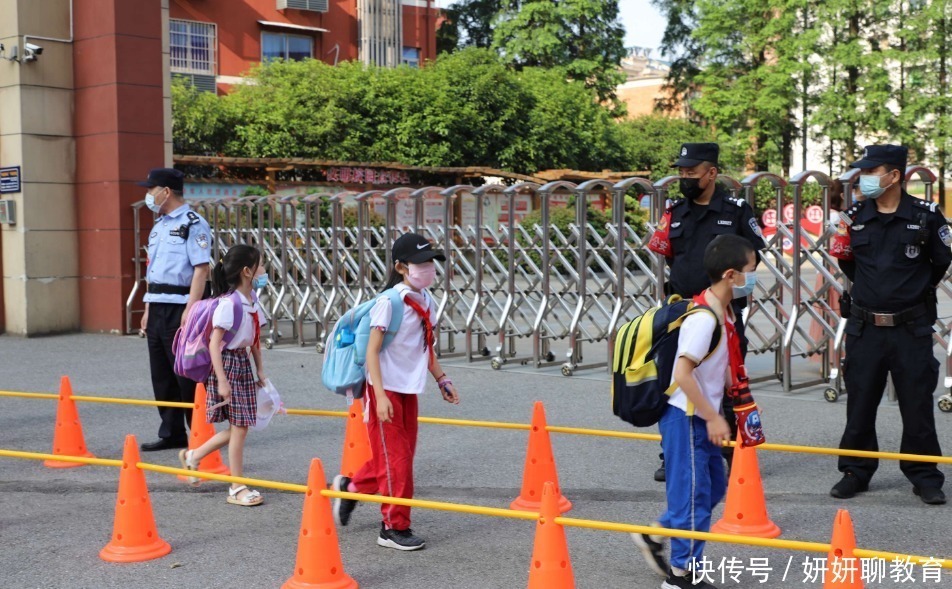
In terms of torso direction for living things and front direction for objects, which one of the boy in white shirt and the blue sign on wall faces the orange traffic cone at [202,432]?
the blue sign on wall

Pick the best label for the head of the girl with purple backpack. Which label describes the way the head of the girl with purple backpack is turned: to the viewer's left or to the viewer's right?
to the viewer's right

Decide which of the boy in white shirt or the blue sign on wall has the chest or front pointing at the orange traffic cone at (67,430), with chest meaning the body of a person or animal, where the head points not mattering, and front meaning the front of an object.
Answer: the blue sign on wall

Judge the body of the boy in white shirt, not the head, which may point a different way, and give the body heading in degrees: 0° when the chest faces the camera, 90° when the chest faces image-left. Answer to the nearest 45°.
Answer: approximately 270°

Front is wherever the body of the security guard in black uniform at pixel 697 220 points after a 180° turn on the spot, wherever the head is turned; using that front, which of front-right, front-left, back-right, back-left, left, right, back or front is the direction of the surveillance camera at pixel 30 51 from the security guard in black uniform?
left

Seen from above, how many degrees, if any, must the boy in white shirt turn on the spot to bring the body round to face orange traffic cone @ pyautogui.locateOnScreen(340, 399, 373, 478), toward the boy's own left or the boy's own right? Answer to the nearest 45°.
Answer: approximately 135° to the boy's own left

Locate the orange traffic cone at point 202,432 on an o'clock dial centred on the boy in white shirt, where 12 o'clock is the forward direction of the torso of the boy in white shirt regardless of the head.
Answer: The orange traffic cone is roughly at 7 o'clock from the boy in white shirt.

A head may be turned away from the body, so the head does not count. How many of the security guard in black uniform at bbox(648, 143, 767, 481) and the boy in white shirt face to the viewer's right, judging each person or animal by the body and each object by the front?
1

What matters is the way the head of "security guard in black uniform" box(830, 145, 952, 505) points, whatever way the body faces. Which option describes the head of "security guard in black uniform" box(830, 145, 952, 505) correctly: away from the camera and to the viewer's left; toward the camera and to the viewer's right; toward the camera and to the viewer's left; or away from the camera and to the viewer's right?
toward the camera and to the viewer's left

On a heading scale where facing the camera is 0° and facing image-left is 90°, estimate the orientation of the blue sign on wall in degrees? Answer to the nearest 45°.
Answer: approximately 0°

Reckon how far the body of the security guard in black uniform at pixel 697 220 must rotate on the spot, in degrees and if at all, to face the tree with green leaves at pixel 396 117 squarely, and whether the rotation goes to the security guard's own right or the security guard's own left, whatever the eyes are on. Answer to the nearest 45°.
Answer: approximately 135° to the security guard's own right

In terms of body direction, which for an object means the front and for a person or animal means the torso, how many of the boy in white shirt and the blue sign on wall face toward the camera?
1

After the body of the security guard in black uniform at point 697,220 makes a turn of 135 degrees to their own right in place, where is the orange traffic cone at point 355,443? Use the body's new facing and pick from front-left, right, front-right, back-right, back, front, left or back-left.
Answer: left
